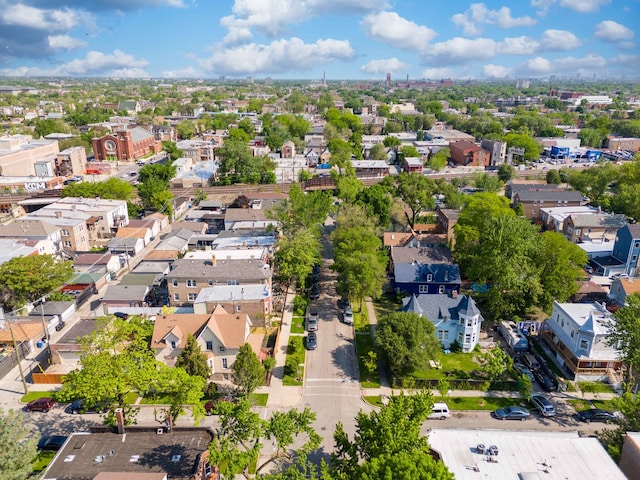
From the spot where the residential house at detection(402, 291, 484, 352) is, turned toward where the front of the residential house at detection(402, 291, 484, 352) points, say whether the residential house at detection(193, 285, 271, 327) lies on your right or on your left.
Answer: on your right

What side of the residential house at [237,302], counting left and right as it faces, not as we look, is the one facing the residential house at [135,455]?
right

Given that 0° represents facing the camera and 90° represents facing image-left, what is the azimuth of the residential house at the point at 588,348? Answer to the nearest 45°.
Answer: approximately 0°

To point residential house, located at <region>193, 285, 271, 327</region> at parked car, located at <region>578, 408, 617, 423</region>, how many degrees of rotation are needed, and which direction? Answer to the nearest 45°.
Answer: approximately 45° to its right

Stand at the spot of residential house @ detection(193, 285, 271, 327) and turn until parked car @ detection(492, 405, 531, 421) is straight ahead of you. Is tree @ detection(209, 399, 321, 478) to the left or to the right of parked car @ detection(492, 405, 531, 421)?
right

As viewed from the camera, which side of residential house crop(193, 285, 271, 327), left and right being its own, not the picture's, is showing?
right

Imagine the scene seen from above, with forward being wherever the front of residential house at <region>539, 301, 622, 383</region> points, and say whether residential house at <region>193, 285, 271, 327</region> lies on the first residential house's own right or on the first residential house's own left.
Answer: on the first residential house's own right

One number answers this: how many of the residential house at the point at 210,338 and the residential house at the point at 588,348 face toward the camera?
2

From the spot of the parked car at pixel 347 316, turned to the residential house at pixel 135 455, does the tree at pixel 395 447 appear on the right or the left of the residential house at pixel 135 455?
left
